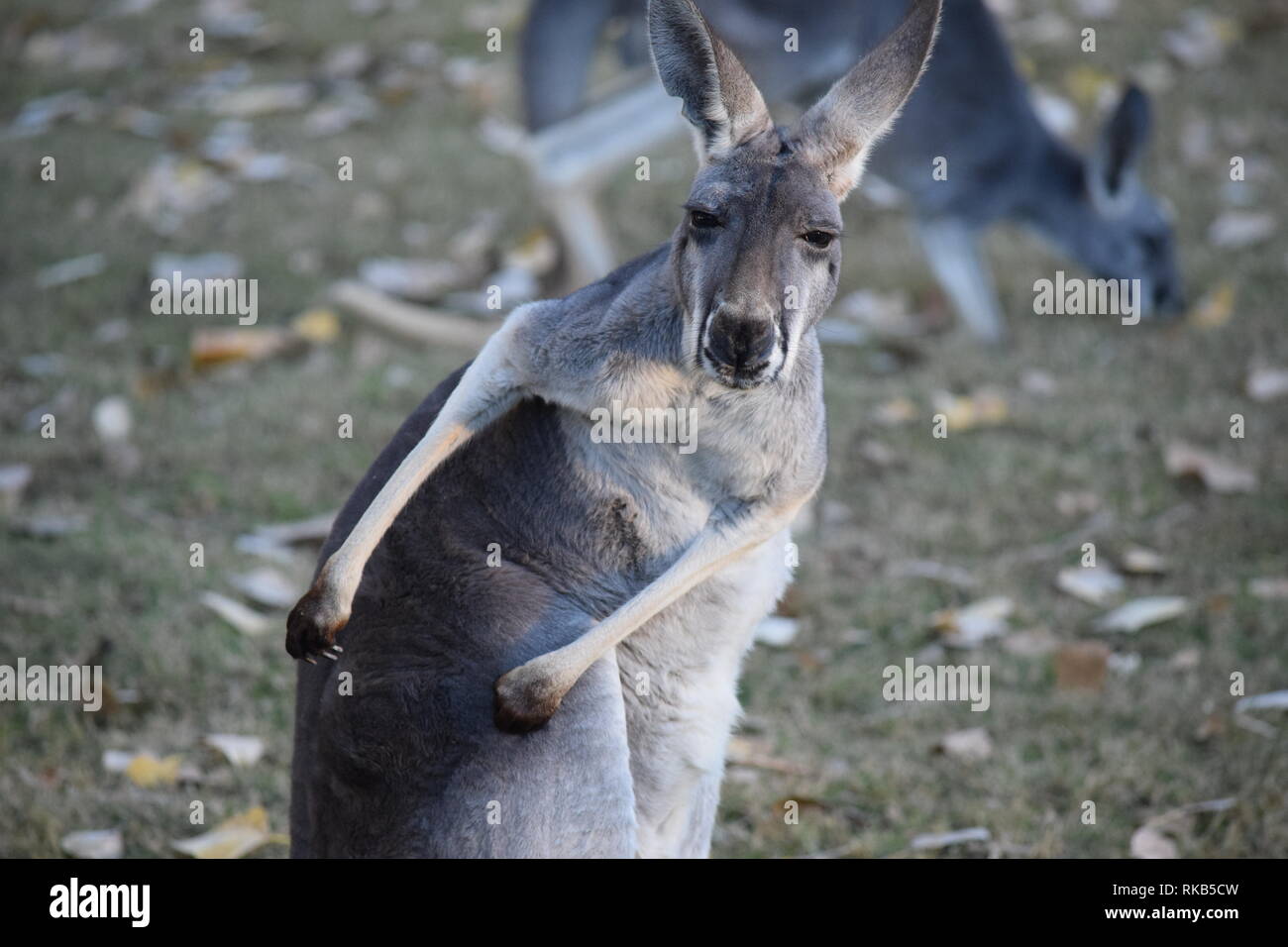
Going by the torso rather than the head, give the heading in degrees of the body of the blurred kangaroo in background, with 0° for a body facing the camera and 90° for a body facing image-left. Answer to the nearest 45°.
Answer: approximately 270°

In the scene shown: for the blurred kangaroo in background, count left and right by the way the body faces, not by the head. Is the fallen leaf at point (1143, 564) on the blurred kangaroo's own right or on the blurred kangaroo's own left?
on the blurred kangaroo's own right

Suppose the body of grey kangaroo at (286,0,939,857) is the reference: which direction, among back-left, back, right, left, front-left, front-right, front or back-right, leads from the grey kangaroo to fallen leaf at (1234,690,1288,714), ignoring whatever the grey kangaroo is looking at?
left

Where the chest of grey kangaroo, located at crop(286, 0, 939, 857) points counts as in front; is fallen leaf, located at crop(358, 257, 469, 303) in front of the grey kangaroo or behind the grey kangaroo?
behind

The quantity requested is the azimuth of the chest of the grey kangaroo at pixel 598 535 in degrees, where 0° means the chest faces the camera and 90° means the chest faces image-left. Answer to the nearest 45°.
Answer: approximately 315°

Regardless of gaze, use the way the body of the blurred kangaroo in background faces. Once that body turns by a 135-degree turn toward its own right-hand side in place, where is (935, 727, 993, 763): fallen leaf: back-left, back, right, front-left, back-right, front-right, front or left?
front-left

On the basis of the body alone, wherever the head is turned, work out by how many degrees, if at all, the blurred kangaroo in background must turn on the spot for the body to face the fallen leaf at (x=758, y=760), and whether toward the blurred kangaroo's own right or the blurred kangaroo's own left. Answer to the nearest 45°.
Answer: approximately 90° to the blurred kangaroo's own right

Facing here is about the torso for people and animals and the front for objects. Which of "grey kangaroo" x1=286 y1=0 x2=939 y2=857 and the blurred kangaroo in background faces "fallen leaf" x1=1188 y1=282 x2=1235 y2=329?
the blurred kangaroo in background

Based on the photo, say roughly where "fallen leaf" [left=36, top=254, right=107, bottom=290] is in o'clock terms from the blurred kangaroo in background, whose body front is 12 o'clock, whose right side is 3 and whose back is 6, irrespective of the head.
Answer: The fallen leaf is roughly at 6 o'clock from the blurred kangaroo in background.

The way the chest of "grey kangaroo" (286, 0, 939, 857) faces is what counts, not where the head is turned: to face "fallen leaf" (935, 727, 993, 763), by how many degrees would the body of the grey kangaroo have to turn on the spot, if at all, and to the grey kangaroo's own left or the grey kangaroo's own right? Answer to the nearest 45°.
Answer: approximately 90° to the grey kangaroo's own left

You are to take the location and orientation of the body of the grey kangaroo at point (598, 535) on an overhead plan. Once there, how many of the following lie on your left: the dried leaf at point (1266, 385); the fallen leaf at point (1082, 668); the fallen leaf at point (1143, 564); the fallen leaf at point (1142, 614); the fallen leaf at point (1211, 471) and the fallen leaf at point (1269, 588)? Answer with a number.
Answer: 6

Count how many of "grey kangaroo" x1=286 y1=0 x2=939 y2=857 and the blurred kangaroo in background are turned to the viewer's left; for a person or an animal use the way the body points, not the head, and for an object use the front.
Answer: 0
